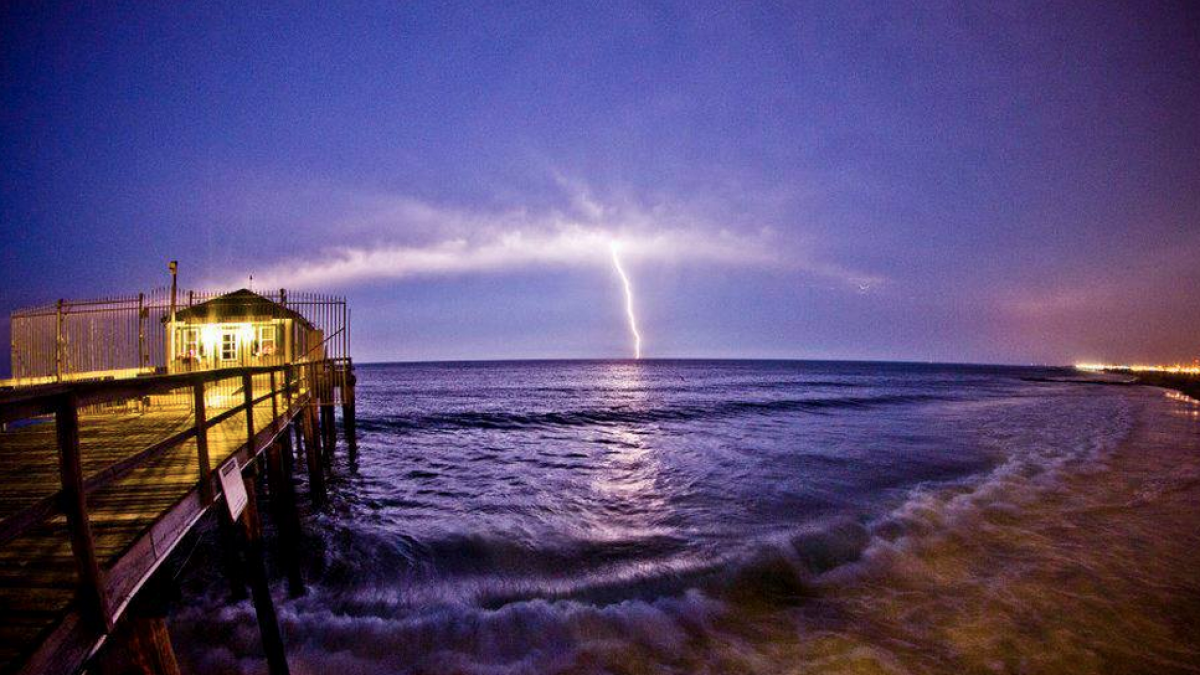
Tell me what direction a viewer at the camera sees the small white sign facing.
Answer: facing the viewer and to the right of the viewer
